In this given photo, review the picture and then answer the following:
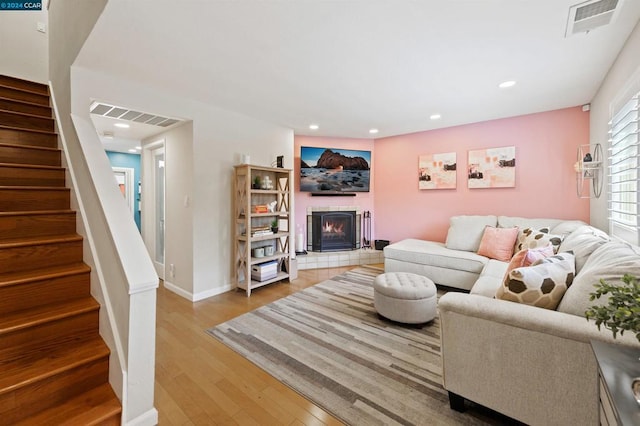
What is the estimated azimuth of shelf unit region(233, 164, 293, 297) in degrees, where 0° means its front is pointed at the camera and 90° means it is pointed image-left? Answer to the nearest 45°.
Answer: approximately 315°

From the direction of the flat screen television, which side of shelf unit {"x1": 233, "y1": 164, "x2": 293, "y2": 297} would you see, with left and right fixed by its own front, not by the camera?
left

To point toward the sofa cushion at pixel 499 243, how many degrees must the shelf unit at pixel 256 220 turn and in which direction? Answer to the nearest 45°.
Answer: approximately 45° to its left

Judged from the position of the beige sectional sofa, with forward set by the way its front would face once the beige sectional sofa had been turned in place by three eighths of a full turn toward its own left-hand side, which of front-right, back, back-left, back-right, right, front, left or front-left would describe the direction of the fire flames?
back-left

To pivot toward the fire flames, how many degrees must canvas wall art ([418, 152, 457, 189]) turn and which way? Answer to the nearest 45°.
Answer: approximately 90° to its right

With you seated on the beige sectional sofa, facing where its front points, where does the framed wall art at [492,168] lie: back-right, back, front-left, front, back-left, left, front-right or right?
back-right

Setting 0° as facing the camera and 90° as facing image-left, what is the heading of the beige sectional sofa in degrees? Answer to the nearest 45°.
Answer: approximately 45°

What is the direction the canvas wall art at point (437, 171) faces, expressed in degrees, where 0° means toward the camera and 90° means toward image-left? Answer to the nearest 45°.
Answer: approximately 0°

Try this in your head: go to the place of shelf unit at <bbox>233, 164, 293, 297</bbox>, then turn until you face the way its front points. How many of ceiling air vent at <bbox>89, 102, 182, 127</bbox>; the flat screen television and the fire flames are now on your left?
2
